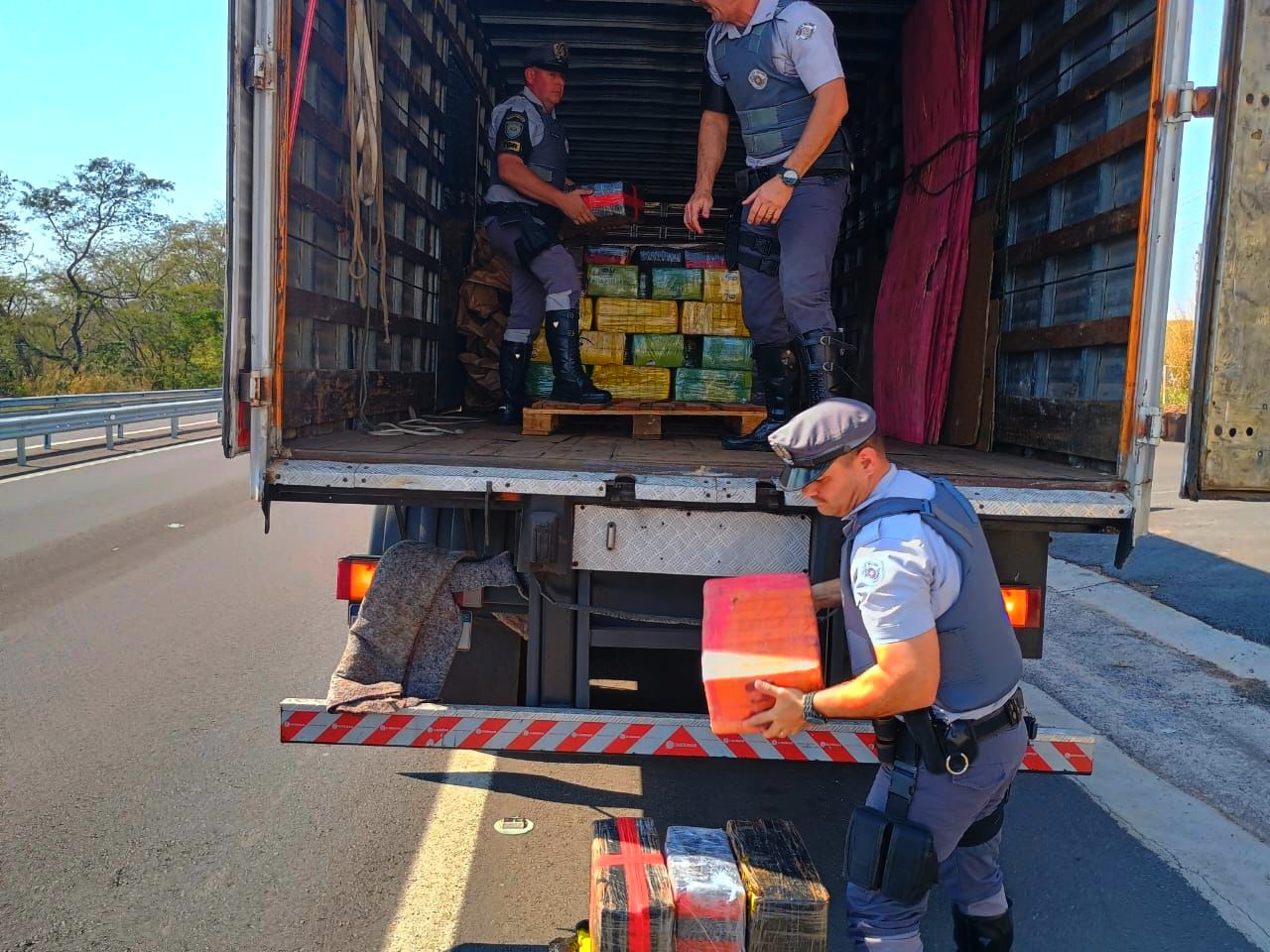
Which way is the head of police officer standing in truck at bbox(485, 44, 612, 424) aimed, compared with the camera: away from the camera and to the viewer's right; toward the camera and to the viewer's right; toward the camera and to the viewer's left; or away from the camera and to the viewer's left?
toward the camera and to the viewer's right

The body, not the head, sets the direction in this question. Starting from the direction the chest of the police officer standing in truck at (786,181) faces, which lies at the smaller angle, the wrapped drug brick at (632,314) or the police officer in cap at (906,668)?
the police officer in cap

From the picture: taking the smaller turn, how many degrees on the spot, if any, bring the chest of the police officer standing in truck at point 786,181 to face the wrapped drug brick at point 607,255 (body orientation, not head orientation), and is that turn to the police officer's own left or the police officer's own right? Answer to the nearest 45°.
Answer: approximately 90° to the police officer's own right

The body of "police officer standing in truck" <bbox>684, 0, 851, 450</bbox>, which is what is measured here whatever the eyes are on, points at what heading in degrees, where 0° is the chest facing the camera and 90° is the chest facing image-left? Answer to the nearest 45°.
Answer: approximately 45°

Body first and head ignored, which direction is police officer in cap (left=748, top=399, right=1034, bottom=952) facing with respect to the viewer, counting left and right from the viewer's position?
facing to the left of the viewer

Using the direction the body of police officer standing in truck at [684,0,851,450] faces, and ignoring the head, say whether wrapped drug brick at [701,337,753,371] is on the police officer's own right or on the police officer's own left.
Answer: on the police officer's own right

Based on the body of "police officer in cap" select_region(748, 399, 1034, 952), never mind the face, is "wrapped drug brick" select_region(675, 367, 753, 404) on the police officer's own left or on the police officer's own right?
on the police officer's own right
